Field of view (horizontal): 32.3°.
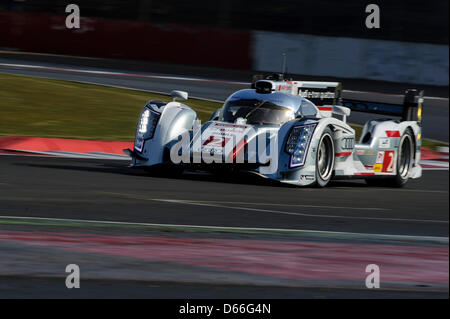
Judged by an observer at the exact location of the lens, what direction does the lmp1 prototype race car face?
facing the viewer and to the left of the viewer
